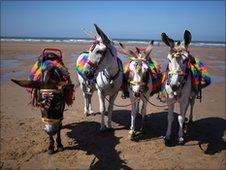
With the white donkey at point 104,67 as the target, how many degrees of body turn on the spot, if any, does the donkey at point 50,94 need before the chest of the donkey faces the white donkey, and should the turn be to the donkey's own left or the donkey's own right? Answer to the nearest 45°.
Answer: approximately 135° to the donkey's own left

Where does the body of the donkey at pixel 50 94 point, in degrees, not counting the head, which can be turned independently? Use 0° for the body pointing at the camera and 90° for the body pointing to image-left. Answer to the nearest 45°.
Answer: approximately 0°

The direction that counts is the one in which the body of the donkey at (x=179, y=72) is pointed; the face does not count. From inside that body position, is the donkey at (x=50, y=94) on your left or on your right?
on your right

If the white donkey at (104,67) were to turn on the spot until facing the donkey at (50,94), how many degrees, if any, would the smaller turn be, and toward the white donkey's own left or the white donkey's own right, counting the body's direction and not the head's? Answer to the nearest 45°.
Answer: approximately 90° to the white donkey's own right

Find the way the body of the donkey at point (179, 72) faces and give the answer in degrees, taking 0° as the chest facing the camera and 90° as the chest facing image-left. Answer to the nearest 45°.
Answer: approximately 0°

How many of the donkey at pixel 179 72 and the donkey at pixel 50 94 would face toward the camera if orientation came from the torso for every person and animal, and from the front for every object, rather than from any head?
2

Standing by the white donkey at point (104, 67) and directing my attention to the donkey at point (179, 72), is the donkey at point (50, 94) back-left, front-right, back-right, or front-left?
back-right
